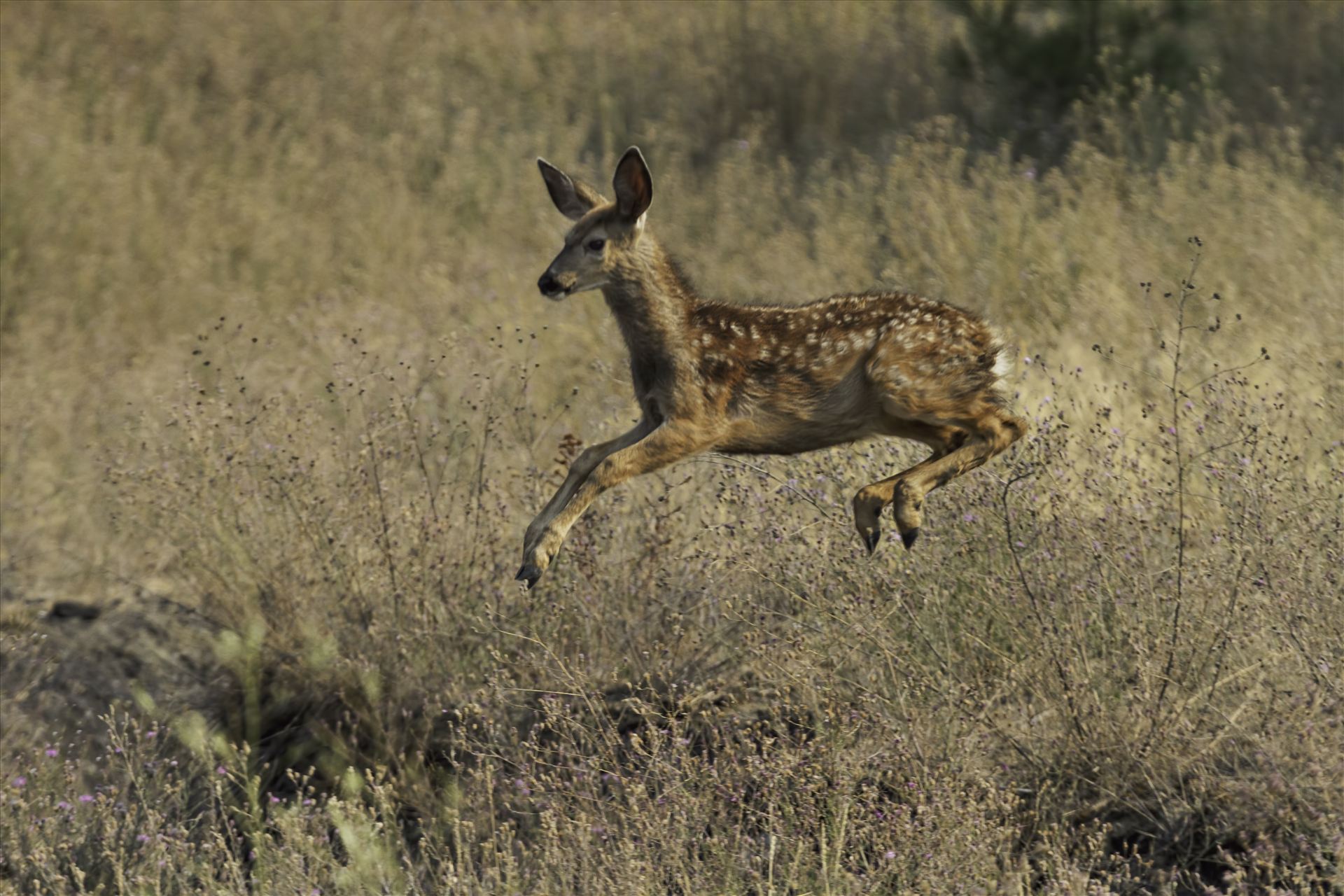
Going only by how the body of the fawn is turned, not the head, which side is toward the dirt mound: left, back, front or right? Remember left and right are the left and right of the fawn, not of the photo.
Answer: front

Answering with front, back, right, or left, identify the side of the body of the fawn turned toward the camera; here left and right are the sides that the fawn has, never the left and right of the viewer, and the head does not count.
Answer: left
